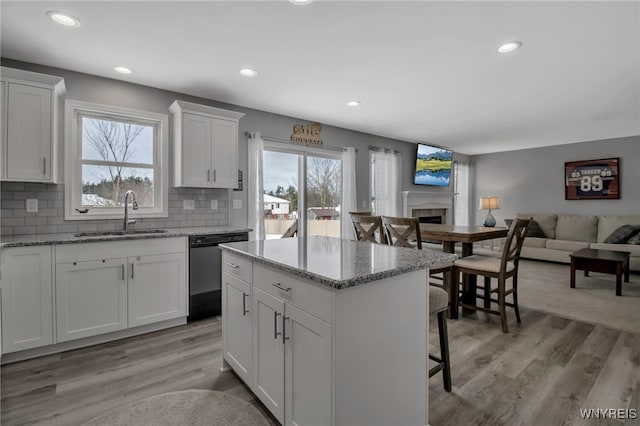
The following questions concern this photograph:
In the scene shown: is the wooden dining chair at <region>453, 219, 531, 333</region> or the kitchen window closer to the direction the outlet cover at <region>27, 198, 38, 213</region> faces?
the wooden dining chair

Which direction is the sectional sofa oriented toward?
toward the camera

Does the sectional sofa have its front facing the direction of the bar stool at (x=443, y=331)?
yes

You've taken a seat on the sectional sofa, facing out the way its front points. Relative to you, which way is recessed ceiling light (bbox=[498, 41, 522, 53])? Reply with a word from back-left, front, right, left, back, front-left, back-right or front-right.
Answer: front

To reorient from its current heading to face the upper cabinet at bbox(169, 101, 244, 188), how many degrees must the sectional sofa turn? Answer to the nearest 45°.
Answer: approximately 45° to its right

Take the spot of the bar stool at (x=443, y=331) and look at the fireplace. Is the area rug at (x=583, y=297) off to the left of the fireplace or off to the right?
right

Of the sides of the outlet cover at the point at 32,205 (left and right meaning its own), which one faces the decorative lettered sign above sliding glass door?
left

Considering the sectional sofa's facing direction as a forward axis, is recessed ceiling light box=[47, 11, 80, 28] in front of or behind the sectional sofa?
in front

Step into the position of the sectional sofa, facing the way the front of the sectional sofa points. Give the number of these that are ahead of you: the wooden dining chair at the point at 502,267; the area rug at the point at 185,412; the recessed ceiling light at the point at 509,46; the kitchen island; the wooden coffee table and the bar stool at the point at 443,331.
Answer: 6

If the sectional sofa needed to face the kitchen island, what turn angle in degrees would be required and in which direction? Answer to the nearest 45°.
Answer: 0° — it already faces it

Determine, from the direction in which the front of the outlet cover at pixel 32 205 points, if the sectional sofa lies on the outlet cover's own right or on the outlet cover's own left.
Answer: on the outlet cover's own left

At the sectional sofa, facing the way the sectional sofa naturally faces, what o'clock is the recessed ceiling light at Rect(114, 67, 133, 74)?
The recessed ceiling light is roughly at 1 o'clock from the sectional sofa.

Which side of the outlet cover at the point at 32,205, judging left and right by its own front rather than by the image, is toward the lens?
front

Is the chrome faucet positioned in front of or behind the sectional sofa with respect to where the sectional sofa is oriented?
in front

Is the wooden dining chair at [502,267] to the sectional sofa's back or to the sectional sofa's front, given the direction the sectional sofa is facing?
to the front
